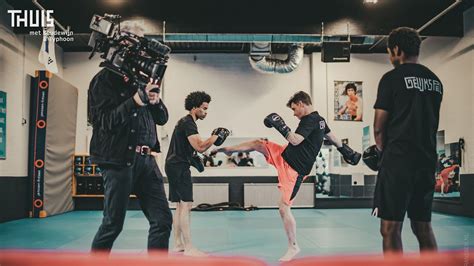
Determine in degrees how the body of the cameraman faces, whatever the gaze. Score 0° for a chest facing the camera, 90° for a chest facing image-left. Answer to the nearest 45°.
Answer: approximately 315°

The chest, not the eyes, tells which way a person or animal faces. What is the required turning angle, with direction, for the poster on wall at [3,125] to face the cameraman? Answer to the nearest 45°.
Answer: approximately 45° to its right

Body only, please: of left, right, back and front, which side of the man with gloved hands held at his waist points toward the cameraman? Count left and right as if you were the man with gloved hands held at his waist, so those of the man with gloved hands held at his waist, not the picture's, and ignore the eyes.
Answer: left

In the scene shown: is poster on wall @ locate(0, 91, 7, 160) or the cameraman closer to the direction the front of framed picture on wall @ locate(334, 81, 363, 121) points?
the cameraman

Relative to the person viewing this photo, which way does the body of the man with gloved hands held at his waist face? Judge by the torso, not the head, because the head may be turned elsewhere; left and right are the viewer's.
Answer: facing away from the viewer and to the left of the viewer

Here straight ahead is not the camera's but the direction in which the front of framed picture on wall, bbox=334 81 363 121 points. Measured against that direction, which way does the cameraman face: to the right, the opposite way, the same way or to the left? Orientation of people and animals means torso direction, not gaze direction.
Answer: to the left

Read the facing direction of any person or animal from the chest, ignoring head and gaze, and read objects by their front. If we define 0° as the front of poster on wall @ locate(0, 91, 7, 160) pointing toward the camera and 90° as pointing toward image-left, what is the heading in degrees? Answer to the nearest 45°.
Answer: approximately 315°

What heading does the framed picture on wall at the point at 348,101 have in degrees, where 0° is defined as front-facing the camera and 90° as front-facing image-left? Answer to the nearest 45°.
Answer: approximately 0°
